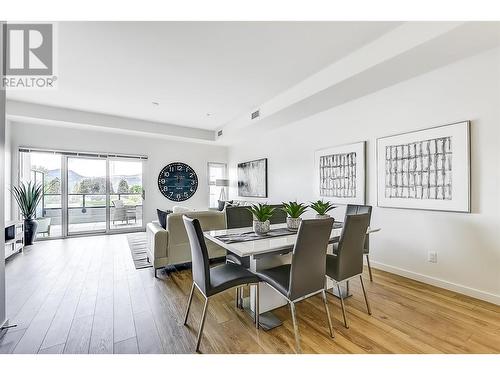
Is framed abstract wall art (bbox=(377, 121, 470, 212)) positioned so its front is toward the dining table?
yes

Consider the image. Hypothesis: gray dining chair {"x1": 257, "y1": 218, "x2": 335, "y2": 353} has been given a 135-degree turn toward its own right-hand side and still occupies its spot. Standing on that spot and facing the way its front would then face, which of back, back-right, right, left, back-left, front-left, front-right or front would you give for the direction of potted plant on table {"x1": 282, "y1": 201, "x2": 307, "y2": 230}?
left

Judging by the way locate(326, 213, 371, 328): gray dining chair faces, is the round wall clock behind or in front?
in front

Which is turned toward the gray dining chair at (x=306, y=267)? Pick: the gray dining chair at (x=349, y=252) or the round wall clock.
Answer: the round wall clock

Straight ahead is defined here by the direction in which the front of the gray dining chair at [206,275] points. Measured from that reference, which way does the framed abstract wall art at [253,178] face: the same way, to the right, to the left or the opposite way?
the opposite way

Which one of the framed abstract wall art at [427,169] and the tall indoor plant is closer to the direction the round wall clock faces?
the framed abstract wall art

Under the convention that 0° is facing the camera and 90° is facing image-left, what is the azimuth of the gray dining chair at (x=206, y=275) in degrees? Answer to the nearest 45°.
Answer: approximately 225°

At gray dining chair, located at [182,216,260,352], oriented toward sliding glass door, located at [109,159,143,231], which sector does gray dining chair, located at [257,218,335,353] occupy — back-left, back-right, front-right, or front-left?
back-right

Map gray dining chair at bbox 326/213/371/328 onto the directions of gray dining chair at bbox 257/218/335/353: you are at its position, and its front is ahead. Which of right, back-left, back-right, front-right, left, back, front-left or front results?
right

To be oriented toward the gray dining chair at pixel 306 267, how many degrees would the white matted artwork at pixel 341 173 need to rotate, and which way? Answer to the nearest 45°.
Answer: approximately 45° to its left

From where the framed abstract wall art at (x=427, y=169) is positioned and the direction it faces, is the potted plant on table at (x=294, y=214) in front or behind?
in front

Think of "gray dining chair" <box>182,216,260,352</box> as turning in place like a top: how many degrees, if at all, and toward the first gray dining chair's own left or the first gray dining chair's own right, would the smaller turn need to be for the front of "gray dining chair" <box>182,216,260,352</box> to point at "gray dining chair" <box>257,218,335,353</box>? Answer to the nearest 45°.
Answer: approximately 45° to the first gray dining chair's own right

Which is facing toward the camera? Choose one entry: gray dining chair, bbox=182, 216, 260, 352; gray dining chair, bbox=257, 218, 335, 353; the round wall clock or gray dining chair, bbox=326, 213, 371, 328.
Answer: the round wall clock
